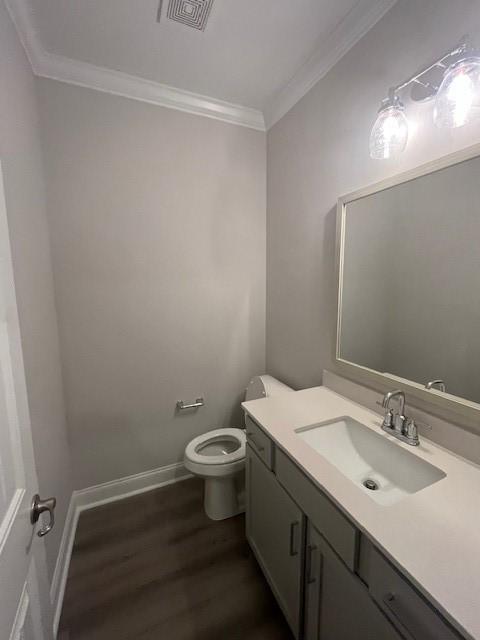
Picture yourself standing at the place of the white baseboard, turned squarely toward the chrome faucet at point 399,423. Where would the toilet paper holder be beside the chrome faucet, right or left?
left

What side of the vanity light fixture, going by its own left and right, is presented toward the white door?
front

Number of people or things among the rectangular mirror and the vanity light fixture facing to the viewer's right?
0

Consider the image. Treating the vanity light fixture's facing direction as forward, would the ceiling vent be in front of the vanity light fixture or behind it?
in front

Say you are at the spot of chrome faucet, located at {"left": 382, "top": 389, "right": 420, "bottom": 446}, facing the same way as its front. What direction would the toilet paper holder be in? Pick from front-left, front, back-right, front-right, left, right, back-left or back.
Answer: front-right

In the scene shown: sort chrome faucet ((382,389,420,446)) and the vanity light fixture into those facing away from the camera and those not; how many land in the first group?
0

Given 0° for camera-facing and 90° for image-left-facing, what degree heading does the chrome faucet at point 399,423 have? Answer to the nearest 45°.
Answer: approximately 45°
